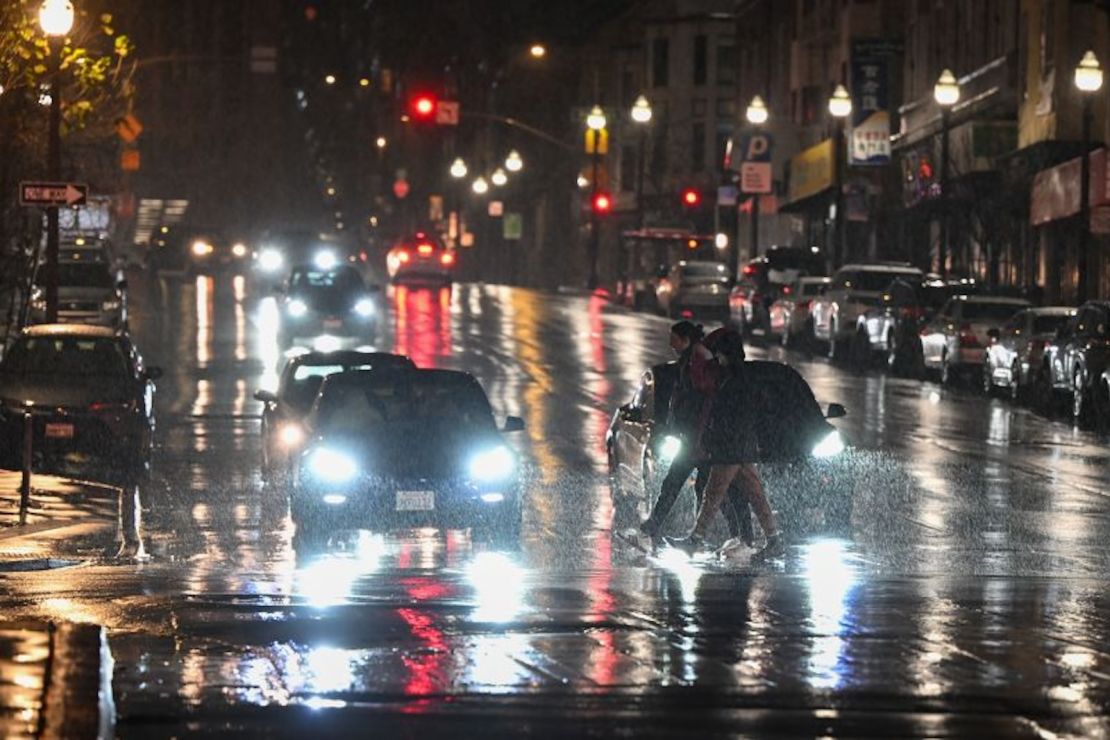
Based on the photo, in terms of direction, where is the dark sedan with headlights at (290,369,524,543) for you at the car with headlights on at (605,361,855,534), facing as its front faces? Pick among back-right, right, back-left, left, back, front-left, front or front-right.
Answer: right

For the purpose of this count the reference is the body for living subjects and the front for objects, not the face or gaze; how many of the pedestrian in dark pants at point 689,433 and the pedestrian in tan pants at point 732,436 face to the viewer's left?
2

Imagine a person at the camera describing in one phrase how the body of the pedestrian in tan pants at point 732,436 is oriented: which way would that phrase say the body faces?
to the viewer's left

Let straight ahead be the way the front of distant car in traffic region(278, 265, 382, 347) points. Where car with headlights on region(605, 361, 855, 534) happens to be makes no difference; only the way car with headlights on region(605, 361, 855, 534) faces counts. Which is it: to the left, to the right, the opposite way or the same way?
the same way

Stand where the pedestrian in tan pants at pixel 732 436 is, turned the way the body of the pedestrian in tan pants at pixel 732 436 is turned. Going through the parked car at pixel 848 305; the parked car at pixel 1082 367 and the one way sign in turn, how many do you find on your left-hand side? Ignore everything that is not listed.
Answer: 0

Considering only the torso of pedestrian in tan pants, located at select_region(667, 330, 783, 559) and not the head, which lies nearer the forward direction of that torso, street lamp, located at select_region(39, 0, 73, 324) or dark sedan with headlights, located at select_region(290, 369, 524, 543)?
the dark sedan with headlights

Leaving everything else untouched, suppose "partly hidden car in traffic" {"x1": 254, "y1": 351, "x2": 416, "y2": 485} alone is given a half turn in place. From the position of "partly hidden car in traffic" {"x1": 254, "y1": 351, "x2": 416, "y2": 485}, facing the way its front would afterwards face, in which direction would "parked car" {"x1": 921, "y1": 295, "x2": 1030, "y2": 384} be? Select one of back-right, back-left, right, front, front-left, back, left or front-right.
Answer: front-right

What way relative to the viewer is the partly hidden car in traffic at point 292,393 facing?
toward the camera

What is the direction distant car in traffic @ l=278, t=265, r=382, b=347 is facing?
toward the camera

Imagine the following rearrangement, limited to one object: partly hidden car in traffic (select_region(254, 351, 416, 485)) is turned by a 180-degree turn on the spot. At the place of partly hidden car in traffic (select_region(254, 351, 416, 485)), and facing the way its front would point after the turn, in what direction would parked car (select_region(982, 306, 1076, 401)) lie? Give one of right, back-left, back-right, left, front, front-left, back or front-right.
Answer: front-right

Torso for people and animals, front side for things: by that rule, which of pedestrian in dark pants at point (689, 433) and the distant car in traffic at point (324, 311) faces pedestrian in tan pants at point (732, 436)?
the distant car in traffic

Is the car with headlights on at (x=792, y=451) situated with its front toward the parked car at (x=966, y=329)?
no

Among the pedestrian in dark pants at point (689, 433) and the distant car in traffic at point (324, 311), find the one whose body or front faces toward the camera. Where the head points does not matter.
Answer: the distant car in traffic

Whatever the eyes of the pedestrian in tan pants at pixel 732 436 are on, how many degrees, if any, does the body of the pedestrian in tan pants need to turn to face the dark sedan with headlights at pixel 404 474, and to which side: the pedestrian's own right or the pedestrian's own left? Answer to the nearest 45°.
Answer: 0° — they already face it

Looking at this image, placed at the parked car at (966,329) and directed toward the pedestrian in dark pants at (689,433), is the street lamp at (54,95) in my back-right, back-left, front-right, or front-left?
front-right

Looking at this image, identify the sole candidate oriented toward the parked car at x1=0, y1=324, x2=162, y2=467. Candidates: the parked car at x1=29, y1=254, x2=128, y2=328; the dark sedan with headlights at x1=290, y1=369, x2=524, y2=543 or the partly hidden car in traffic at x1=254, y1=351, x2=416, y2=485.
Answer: the parked car at x1=29, y1=254, x2=128, y2=328

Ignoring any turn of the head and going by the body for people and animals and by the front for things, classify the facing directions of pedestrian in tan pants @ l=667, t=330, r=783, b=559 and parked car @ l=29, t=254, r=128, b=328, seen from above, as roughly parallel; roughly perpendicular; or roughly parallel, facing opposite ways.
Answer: roughly perpendicular
